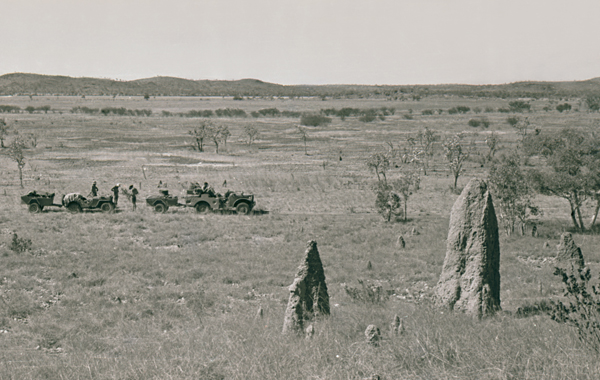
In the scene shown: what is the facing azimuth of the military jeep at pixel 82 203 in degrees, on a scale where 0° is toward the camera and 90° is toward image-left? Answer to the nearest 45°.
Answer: approximately 270°

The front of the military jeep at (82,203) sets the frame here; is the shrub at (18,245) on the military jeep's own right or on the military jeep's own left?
on the military jeep's own right

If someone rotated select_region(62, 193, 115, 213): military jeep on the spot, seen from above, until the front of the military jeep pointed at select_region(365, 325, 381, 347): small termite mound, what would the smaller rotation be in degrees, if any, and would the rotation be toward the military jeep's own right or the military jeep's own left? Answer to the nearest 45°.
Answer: approximately 90° to the military jeep's own right

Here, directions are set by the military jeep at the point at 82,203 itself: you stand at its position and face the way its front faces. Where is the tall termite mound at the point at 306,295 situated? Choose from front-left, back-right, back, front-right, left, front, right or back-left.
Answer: right

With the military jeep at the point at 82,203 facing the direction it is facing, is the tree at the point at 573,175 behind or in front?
in front
